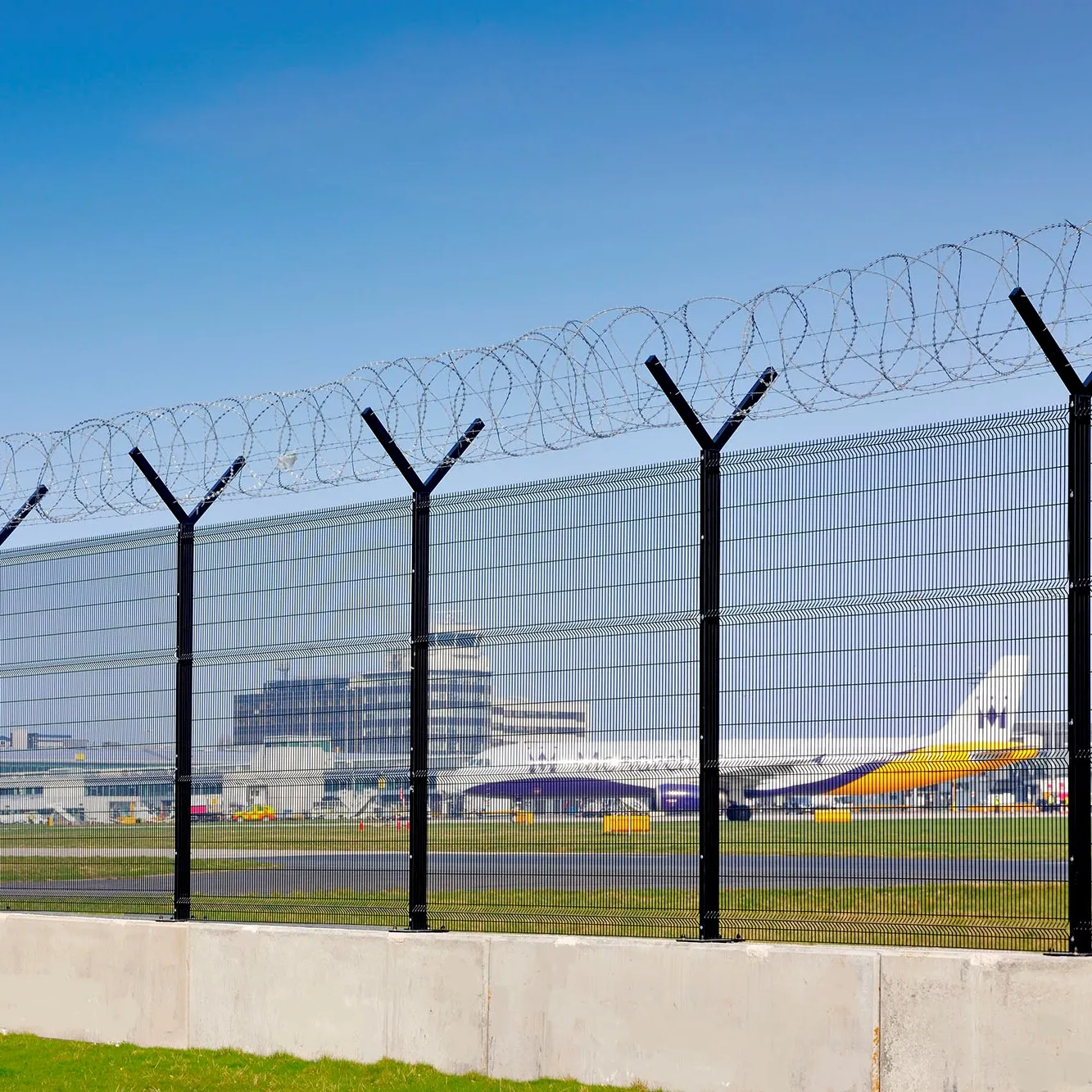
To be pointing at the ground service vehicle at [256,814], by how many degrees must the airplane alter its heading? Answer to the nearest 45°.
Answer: approximately 45° to its right

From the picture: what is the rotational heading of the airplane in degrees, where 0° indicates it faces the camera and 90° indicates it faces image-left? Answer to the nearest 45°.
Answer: approximately 90°

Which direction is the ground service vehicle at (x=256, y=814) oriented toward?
to the viewer's left
